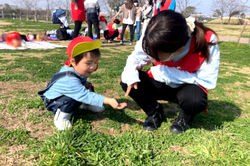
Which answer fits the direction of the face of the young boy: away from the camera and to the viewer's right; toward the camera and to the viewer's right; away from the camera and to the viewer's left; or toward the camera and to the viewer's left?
toward the camera and to the viewer's right

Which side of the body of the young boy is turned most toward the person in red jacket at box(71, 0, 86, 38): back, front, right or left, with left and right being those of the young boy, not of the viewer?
left

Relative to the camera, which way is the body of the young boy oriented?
to the viewer's right
